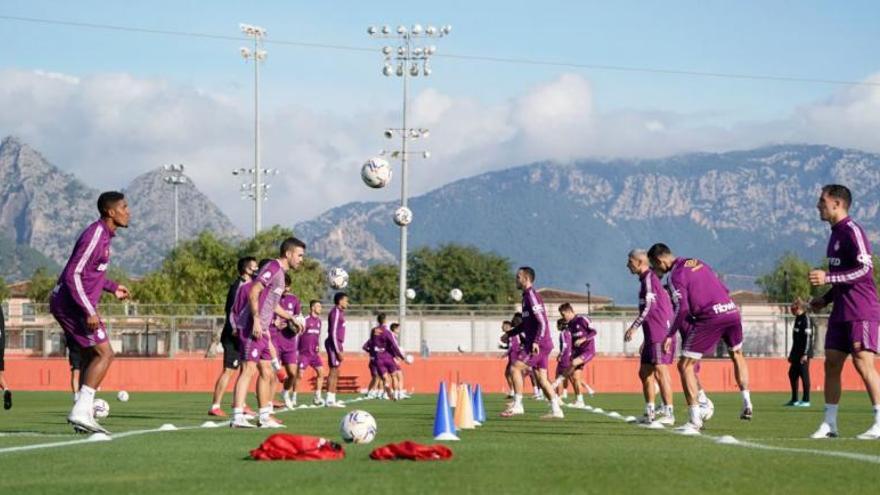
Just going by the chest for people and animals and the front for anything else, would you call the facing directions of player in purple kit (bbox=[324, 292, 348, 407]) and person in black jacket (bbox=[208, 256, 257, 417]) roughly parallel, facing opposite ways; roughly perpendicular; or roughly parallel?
roughly parallel

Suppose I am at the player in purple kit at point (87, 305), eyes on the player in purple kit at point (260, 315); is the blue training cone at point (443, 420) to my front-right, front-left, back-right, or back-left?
front-right

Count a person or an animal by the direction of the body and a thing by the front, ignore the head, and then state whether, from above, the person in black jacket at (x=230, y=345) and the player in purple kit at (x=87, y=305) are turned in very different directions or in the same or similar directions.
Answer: same or similar directions

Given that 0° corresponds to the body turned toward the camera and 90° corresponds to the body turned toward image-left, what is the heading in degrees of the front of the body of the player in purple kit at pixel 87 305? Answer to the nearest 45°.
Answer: approximately 270°

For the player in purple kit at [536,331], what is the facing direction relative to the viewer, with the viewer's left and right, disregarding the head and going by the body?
facing to the left of the viewer

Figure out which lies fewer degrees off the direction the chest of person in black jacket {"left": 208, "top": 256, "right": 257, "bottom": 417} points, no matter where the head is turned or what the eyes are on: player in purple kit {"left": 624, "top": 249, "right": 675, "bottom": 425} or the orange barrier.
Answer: the player in purple kit

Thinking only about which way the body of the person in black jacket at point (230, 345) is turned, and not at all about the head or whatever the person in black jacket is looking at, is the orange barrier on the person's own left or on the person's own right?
on the person's own left

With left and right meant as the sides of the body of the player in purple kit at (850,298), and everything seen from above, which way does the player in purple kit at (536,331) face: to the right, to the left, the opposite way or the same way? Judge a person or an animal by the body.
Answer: the same way

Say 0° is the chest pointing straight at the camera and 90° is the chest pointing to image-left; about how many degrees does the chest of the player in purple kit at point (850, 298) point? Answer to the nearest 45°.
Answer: approximately 90°

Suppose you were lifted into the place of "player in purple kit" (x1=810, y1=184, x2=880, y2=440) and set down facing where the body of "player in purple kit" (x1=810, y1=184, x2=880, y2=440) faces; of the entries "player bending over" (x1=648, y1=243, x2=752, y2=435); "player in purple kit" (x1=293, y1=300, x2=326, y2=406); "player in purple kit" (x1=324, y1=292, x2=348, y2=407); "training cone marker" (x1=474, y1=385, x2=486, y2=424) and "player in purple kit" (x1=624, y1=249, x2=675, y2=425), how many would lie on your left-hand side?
0

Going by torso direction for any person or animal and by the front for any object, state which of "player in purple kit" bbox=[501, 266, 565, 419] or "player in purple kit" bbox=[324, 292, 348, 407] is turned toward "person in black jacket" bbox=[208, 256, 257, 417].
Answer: "player in purple kit" bbox=[501, 266, 565, 419]

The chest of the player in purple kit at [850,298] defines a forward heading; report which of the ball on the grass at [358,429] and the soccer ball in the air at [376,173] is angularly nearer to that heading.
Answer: the ball on the grass

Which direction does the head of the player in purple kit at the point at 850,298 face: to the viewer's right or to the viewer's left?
to the viewer's left

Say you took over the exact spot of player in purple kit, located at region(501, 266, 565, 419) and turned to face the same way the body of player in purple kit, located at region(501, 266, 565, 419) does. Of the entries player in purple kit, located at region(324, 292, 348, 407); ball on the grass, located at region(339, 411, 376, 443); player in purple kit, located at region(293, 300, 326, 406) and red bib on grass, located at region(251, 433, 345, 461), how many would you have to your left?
2
